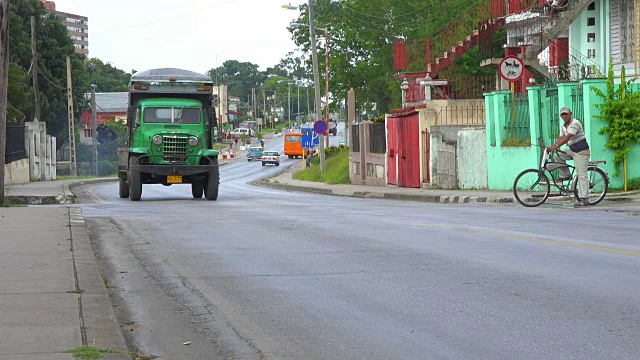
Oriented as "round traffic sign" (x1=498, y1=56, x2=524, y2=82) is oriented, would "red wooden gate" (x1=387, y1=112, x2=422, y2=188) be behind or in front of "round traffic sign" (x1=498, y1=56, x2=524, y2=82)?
behind

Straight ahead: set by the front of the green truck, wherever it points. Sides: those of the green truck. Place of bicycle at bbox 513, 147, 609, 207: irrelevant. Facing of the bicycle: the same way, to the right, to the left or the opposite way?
to the right

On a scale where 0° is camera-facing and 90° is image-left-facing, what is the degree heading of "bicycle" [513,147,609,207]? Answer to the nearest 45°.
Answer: approximately 90°

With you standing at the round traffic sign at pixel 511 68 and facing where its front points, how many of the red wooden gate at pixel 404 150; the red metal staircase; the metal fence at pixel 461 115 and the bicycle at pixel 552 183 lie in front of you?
1

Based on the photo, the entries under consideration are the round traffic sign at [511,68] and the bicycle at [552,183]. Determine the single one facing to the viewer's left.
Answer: the bicycle

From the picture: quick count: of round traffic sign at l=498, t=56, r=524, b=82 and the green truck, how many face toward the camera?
2

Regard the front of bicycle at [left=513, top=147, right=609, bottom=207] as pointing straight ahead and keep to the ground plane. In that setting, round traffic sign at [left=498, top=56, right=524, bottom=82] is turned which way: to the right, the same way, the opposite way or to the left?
to the left

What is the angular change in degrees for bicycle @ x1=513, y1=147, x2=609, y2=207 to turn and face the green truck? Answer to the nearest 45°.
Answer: approximately 45° to its right

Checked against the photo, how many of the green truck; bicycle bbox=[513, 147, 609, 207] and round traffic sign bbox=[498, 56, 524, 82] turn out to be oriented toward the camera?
2

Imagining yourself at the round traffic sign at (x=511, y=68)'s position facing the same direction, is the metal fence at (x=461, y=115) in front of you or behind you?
behind

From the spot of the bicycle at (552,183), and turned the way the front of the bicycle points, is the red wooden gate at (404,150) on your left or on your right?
on your right
